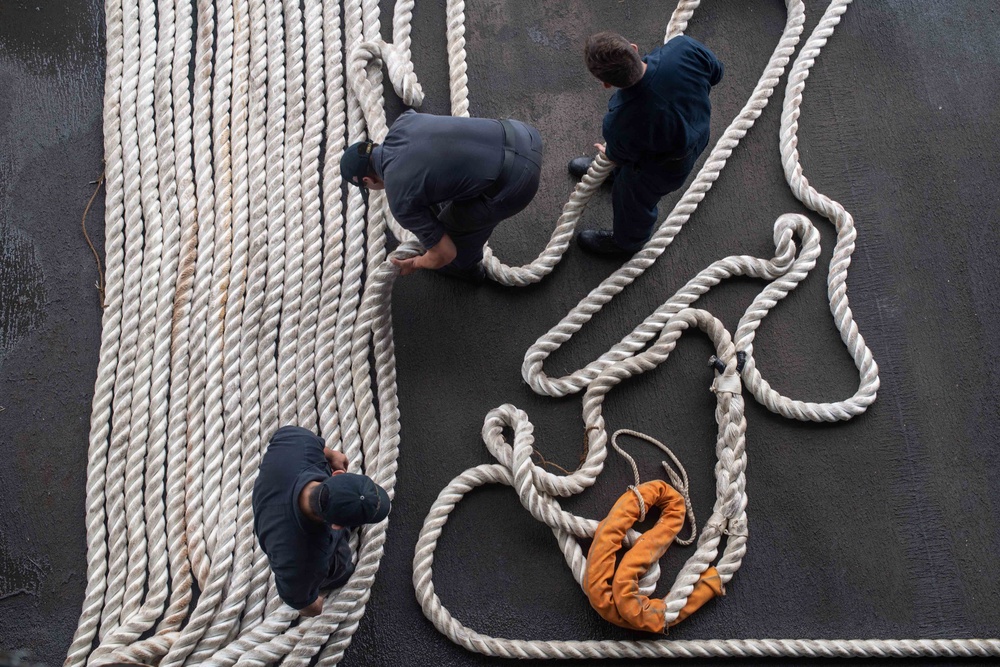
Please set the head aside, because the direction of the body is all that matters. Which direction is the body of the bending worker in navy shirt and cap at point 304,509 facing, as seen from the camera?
to the viewer's right

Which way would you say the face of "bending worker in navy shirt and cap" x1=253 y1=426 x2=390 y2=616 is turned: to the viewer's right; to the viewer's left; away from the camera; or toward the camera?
to the viewer's right

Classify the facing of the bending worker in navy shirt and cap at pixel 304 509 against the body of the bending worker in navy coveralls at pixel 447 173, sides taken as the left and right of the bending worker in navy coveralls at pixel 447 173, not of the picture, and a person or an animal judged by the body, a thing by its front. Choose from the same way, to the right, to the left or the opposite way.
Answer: the opposite way

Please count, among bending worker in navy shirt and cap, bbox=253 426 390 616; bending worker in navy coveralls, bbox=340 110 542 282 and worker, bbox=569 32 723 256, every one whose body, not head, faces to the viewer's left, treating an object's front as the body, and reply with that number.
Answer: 2

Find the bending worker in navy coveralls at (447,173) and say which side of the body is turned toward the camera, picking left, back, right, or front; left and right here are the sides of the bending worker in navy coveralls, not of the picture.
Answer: left

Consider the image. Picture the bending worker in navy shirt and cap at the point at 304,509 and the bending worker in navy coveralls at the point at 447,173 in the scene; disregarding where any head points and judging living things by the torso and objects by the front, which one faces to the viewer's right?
the bending worker in navy shirt and cap at the point at 304,509

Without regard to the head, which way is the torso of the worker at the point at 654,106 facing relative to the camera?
to the viewer's left

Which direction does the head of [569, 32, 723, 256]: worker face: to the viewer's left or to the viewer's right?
to the viewer's left
